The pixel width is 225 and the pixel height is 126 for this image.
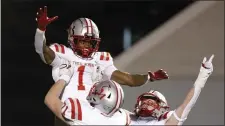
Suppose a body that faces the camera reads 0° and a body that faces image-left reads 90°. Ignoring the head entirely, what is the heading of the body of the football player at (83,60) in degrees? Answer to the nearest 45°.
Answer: approximately 0°

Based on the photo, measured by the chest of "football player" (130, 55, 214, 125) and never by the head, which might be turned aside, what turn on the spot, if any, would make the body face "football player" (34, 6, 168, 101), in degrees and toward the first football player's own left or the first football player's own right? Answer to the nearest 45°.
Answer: approximately 45° to the first football player's own right

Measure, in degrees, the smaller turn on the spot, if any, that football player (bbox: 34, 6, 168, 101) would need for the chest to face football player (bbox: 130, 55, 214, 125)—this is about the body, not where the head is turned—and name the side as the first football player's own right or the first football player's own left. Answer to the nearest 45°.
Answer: approximately 90° to the first football player's own left
